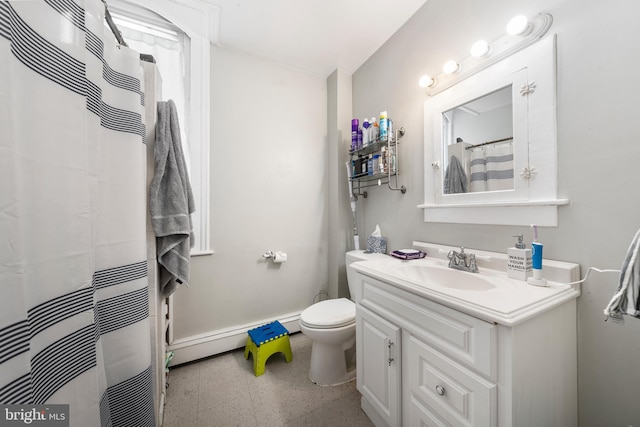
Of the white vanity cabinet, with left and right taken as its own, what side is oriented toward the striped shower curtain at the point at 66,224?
front

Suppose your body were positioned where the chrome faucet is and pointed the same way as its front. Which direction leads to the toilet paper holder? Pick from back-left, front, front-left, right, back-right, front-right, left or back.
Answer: front-right

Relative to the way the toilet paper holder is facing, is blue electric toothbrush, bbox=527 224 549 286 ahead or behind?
ahead

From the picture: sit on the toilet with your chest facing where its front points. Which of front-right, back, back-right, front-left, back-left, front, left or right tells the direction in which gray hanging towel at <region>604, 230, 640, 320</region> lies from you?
left

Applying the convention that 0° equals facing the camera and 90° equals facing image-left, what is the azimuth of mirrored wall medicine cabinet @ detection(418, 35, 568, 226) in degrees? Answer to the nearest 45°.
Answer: approximately 45°

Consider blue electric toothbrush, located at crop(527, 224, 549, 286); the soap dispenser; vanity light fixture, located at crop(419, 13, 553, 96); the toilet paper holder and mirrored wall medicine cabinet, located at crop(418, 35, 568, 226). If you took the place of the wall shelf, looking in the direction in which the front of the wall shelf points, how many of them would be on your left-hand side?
4

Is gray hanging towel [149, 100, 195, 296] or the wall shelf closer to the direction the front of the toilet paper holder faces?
the gray hanging towel

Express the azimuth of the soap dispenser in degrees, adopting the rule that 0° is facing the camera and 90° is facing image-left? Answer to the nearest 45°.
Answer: approximately 45°
